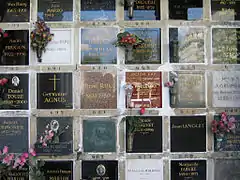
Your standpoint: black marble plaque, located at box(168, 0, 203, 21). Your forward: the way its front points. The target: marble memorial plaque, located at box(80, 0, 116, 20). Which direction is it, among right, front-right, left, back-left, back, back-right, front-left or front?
right

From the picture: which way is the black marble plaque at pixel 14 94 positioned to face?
toward the camera

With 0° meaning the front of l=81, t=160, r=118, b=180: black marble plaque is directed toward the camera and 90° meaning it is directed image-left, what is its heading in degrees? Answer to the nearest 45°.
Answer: approximately 0°

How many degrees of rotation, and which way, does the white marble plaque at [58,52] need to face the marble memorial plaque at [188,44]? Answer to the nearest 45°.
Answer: approximately 90° to its left

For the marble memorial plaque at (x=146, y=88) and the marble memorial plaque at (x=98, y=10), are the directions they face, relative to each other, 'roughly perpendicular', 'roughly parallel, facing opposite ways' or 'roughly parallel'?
roughly parallel

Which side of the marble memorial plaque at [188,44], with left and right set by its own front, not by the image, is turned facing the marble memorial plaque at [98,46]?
right

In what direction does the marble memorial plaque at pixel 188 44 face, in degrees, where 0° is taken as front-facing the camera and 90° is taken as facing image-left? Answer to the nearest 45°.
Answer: approximately 0°

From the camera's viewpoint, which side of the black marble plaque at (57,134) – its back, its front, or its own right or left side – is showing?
front

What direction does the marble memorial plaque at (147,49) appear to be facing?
toward the camera

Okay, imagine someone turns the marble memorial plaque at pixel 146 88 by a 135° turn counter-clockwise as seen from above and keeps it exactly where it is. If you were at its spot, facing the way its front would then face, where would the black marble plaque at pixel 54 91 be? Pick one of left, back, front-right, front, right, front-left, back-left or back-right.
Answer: back-left

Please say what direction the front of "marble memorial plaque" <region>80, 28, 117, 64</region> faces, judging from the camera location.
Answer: facing the viewer
